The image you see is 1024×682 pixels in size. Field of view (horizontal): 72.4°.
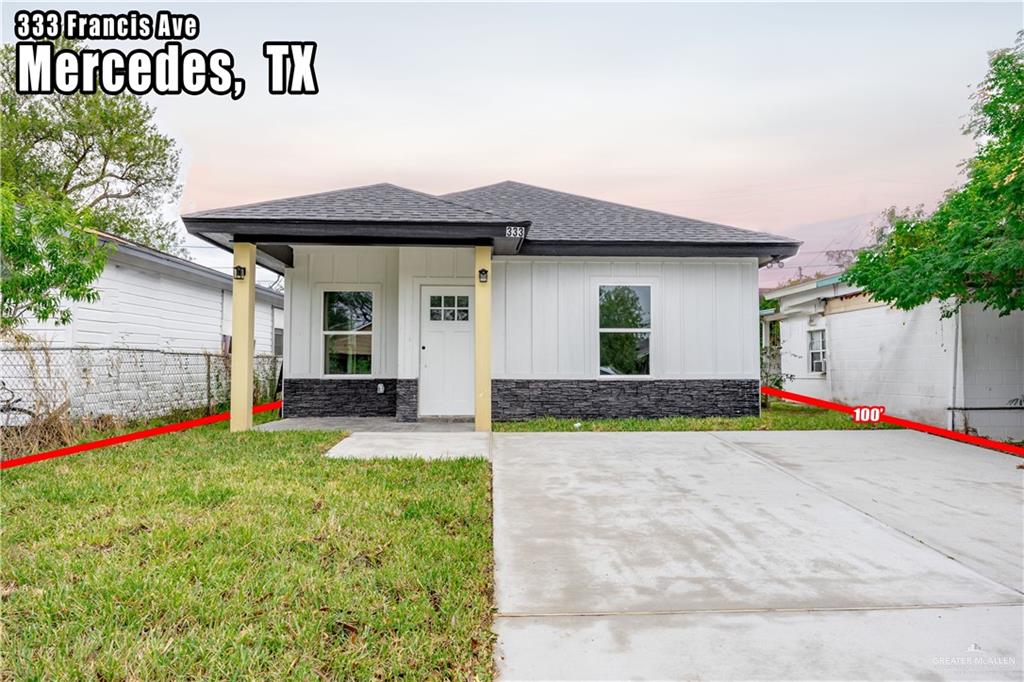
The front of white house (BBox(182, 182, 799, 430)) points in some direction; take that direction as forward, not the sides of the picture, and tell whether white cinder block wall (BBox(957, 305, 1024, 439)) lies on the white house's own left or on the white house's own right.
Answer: on the white house's own left

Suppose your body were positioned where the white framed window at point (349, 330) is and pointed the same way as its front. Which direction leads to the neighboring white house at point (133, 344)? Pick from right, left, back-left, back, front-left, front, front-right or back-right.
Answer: right

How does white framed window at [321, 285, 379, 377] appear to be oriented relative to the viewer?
toward the camera

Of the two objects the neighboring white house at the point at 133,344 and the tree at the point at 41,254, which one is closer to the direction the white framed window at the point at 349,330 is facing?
the tree

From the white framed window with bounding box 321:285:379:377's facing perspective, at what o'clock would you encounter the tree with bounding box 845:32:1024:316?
The tree is roughly at 10 o'clock from the white framed window.

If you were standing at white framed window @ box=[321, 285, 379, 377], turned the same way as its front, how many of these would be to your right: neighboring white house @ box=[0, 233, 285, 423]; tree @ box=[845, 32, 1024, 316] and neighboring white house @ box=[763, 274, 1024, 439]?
1

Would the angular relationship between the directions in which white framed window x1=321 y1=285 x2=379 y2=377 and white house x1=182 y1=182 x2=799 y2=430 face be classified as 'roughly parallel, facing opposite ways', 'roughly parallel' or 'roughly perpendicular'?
roughly parallel

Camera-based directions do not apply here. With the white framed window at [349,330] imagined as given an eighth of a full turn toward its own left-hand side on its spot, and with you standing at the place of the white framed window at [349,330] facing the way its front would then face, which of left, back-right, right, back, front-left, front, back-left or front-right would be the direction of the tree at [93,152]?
back

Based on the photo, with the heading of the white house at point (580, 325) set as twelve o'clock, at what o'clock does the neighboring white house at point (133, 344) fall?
The neighboring white house is roughly at 3 o'clock from the white house.

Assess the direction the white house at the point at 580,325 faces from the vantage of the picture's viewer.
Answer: facing the viewer

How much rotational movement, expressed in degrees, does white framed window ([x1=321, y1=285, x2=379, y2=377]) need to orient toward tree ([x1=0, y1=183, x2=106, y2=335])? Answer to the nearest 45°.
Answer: approximately 45° to its right

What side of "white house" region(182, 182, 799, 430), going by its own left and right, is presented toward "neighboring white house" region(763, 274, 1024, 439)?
left

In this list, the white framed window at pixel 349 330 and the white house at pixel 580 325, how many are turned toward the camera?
2
